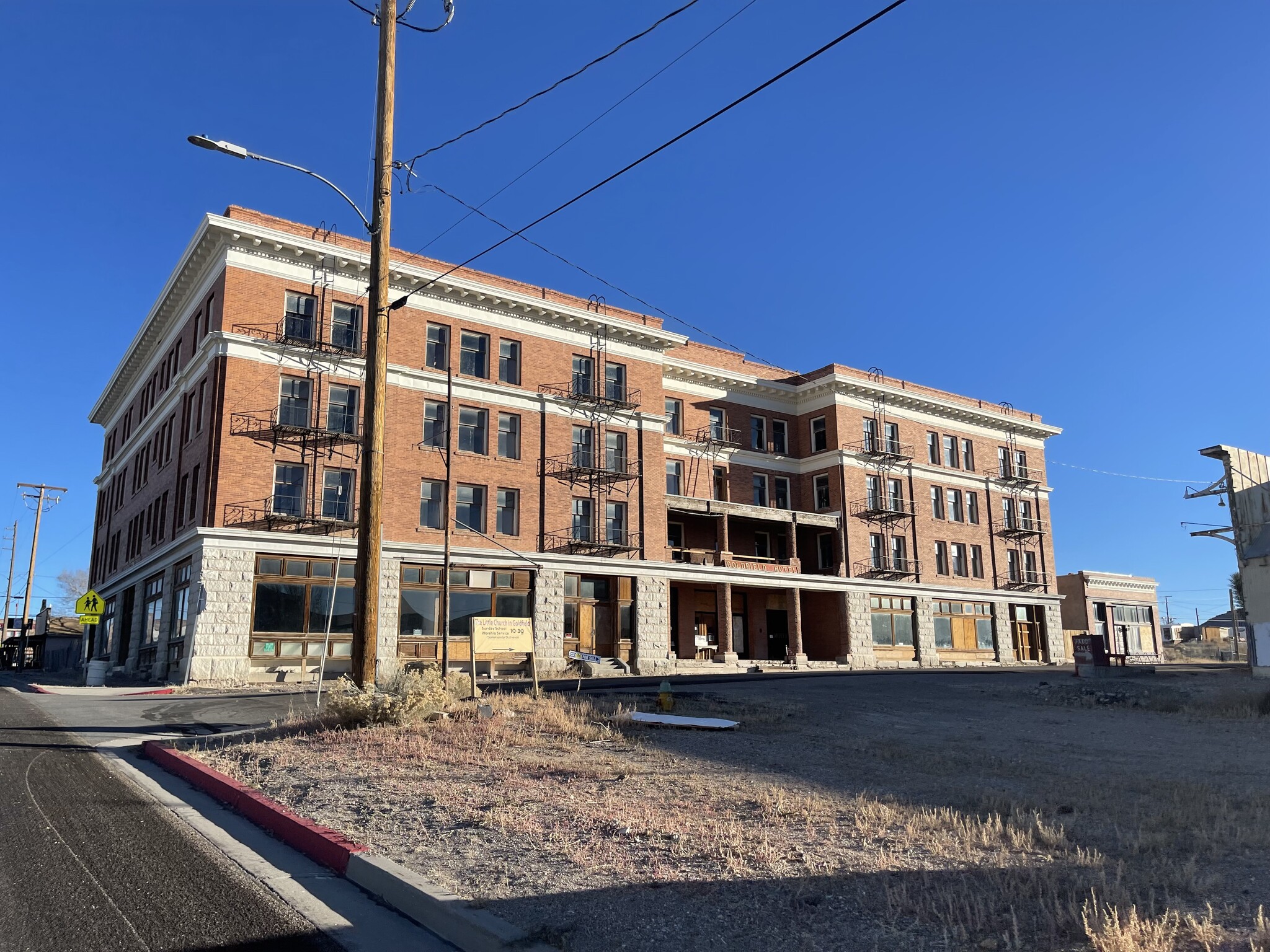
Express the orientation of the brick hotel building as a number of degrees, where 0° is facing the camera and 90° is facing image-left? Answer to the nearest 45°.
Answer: approximately 315°

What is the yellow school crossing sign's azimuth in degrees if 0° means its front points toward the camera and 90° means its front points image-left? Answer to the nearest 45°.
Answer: approximately 0°

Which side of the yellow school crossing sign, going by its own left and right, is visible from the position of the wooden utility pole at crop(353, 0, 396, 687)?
front

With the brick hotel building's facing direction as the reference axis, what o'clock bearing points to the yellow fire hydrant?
The yellow fire hydrant is roughly at 1 o'clock from the brick hotel building.

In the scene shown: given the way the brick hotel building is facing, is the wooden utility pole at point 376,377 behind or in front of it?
in front
